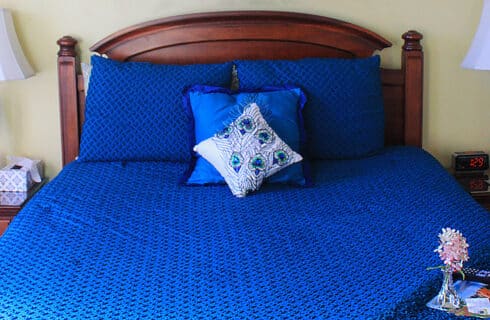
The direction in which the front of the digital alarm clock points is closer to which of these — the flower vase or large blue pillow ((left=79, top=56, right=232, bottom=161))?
the flower vase

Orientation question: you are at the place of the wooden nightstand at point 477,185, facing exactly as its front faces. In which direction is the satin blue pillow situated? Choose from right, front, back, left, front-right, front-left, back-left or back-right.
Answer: front-right

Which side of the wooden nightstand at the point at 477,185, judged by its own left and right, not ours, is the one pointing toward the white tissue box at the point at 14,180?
right

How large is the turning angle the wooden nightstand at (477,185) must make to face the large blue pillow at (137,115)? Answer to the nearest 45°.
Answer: approximately 45° to its right

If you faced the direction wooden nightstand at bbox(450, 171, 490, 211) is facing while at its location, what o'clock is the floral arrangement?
The floral arrangement is roughly at 12 o'clock from the wooden nightstand.

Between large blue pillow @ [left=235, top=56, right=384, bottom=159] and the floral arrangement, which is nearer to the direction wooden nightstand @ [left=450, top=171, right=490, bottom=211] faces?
the floral arrangement

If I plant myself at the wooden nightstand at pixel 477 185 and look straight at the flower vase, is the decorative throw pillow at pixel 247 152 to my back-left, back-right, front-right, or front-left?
front-right

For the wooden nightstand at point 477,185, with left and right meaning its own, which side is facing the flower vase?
front

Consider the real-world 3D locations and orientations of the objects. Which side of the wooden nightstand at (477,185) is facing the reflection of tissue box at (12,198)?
right

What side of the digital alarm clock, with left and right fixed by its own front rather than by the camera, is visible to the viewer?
front

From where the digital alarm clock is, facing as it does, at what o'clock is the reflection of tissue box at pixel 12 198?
The reflection of tissue box is roughly at 2 o'clock from the digital alarm clock.
